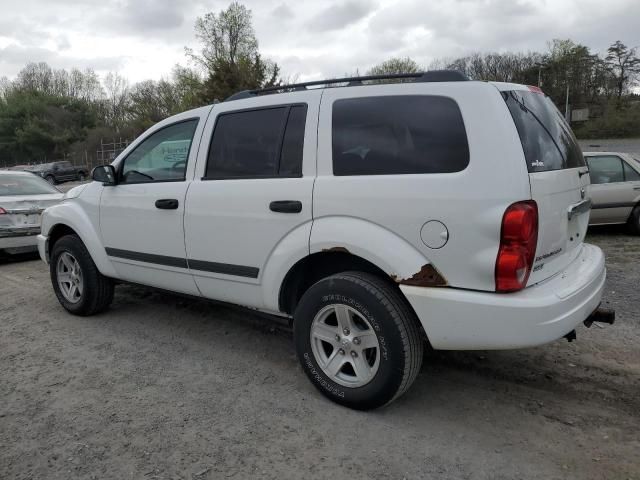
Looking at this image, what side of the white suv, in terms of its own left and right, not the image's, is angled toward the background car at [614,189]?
right

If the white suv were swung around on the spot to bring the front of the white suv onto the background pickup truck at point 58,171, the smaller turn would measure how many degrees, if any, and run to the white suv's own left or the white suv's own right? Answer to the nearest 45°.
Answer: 0° — it already faces it

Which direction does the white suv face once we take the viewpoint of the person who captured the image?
facing away from the viewer and to the left of the viewer

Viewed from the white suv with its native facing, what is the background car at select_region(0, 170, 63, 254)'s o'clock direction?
The background car is roughly at 12 o'clock from the white suv.
